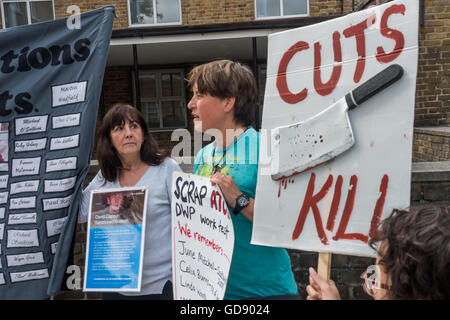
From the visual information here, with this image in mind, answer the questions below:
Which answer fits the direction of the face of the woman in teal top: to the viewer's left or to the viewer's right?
to the viewer's left

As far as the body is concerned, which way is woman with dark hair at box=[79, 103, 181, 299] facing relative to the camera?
toward the camera

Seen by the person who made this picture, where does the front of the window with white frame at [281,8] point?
facing the viewer

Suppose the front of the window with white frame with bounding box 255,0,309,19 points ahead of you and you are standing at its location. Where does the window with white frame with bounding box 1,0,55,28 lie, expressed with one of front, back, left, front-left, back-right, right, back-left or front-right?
right

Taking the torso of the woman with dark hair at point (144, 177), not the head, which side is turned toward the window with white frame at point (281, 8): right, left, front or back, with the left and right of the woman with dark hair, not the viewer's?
back

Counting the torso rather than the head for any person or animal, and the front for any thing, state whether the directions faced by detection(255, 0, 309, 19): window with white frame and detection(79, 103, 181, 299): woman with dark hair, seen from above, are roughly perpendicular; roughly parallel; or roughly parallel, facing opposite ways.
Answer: roughly parallel

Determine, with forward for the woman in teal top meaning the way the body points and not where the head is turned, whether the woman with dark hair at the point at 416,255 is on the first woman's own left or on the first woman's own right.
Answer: on the first woman's own left

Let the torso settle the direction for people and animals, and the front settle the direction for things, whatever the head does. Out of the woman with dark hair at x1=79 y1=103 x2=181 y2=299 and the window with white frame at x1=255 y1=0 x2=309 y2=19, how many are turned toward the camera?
2

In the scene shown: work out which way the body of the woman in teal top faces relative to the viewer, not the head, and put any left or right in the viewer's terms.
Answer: facing the viewer and to the left of the viewer

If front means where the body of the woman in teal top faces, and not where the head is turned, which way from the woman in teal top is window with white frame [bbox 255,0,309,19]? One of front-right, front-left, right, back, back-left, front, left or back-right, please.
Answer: back-right

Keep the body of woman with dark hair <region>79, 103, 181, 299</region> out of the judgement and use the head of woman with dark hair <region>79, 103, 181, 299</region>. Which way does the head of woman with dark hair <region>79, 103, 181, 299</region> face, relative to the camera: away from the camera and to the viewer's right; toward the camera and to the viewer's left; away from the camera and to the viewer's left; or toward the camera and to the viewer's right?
toward the camera and to the viewer's right

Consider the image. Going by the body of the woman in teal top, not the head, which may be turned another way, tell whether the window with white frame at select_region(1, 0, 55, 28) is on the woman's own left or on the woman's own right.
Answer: on the woman's own right

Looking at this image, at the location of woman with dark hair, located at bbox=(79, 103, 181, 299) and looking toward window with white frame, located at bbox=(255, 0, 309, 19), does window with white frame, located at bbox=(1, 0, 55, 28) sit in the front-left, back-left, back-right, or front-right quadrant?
front-left
